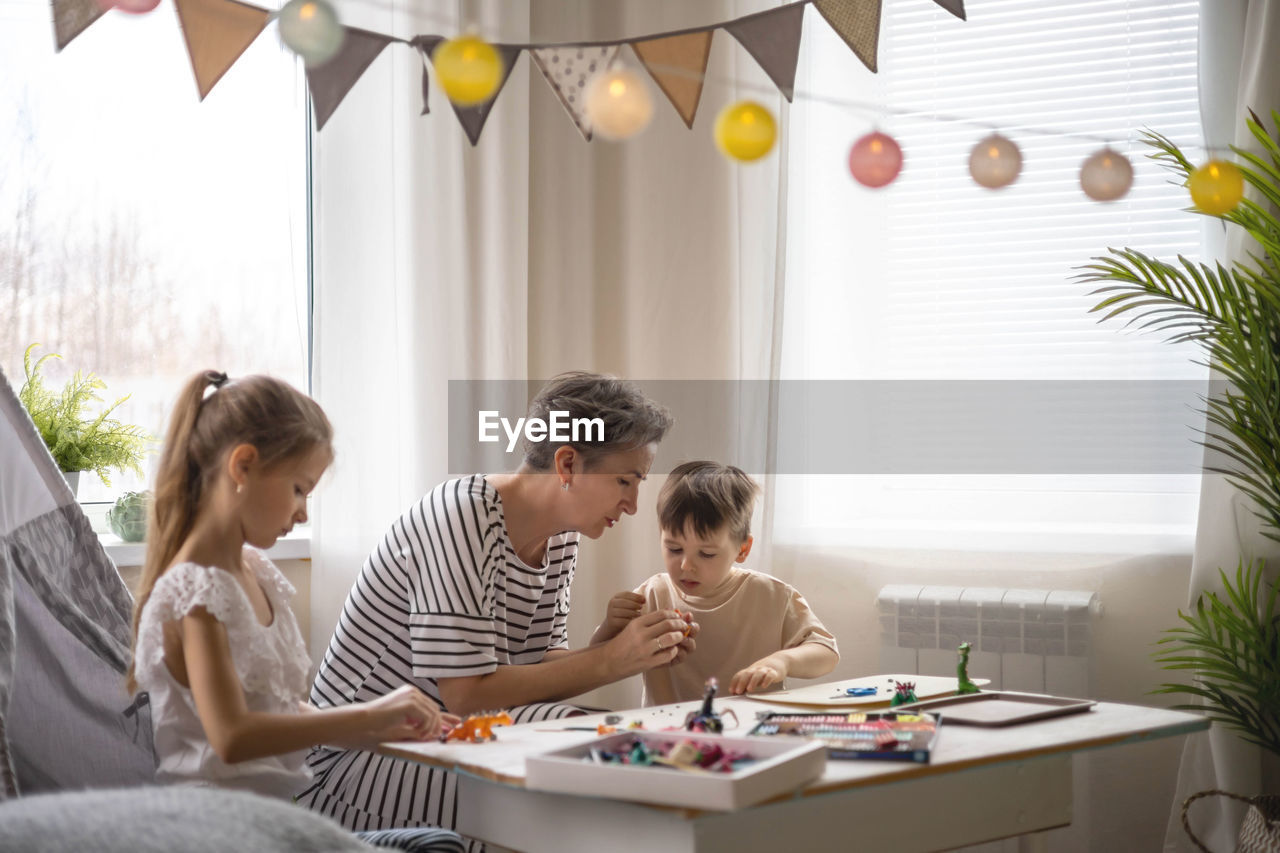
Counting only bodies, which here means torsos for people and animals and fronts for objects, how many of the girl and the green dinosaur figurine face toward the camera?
0

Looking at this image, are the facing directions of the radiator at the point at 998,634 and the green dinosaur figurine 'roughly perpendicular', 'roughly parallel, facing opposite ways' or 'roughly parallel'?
roughly perpendicular

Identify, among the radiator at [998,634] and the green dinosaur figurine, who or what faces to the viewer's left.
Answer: the green dinosaur figurine

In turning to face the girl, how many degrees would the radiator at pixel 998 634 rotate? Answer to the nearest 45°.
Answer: approximately 45° to its right

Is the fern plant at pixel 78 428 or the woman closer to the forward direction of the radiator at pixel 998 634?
the woman

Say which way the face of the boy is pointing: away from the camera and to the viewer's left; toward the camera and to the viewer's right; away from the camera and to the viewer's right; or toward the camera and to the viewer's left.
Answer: toward the camera and to the viewer's left

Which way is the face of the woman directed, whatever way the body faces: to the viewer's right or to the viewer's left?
to the viewer's right

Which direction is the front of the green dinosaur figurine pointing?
to the viewer's left

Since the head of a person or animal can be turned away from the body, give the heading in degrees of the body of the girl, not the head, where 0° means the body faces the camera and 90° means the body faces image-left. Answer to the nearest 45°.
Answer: approximately 270°

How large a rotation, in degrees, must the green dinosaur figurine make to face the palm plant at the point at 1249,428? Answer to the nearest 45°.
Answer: approximately 135° to its right
